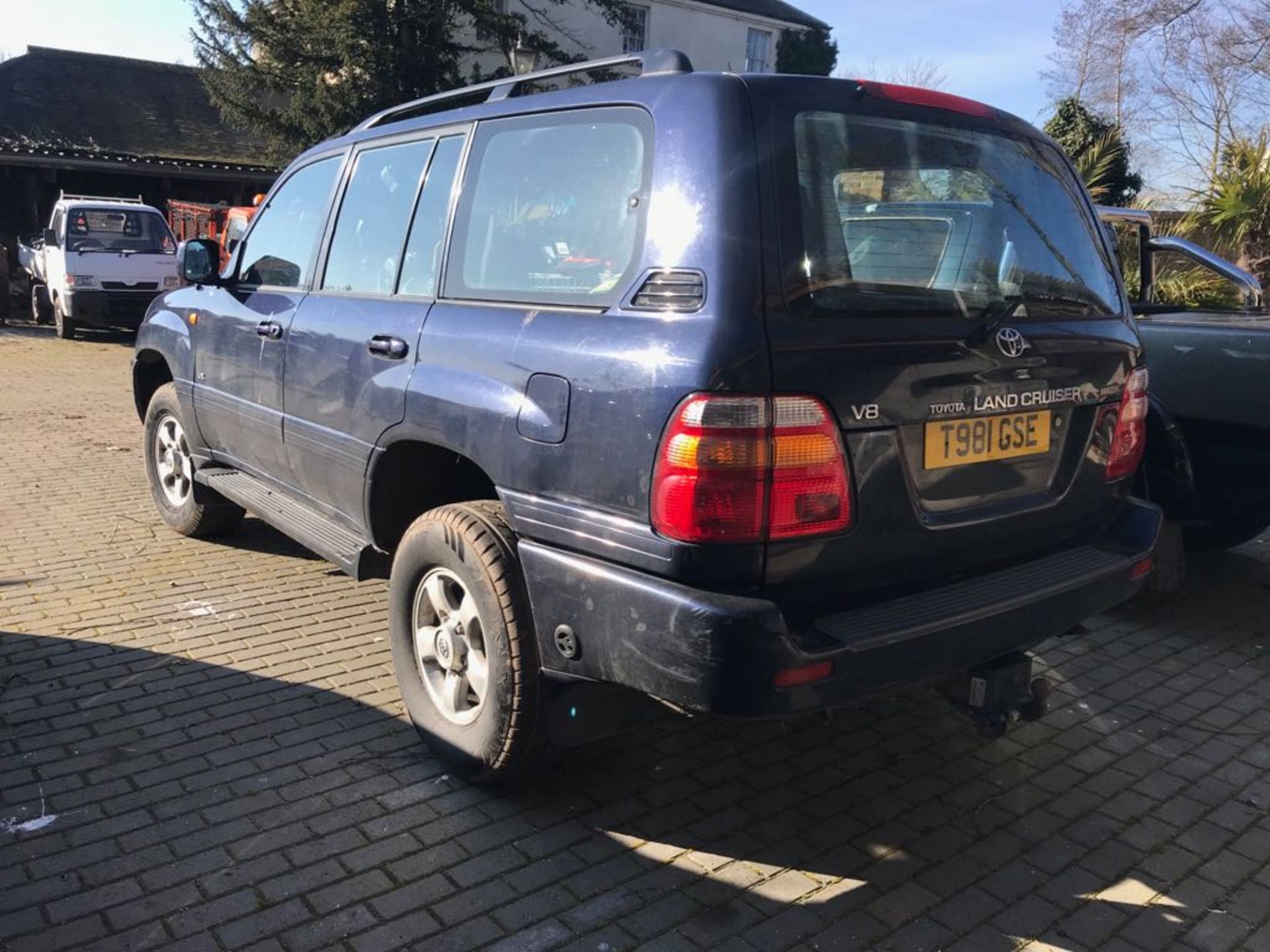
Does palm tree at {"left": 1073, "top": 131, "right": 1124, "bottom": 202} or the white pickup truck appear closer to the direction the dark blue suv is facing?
the white pickup truck

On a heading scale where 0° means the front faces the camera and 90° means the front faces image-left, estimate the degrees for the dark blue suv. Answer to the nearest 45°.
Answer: approximately 135°

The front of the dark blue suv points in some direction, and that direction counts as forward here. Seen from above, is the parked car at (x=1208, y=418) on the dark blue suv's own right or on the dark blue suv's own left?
on the dark blue suv's own right

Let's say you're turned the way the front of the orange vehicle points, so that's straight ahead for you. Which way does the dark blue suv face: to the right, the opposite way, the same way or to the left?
the opposite way

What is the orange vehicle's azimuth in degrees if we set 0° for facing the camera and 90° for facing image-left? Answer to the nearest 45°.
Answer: approximately 315°

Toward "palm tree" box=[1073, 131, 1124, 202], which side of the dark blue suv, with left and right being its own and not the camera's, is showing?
right
